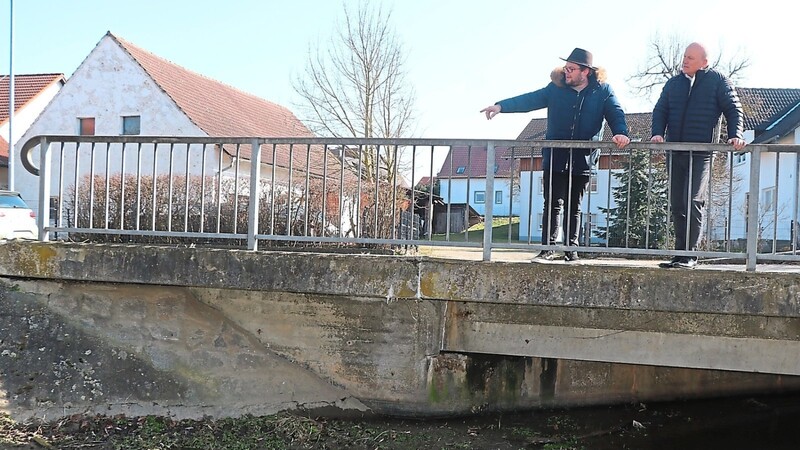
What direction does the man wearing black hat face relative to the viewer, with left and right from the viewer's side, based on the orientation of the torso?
facing the viewer

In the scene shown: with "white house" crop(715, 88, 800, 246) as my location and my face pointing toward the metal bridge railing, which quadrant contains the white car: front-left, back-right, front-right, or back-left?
front-right

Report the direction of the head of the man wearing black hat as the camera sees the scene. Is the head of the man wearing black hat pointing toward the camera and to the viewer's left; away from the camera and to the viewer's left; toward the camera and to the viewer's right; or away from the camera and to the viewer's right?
toward the camera and to the viewer's left

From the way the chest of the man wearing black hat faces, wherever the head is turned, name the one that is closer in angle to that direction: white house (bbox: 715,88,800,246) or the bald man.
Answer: the bald man

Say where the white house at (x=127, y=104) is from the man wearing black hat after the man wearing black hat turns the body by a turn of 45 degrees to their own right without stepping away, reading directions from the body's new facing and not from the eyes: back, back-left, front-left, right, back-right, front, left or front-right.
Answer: right

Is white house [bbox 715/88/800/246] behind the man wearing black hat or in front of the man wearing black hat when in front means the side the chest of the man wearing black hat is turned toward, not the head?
behind

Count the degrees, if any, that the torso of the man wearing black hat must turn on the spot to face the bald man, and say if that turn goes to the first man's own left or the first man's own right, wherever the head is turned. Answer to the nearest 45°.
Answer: approximately 90° to the first man's own left

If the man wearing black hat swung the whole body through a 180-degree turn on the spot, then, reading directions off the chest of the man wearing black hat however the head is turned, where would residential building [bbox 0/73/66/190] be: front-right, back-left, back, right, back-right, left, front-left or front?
front-left
